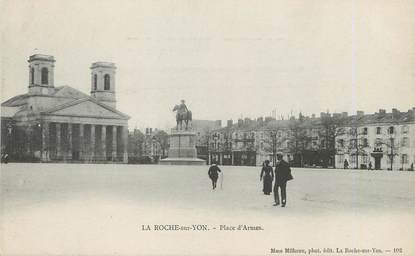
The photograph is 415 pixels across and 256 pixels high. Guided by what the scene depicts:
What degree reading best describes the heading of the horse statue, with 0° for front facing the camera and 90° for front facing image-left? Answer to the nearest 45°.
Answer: approximately 45°

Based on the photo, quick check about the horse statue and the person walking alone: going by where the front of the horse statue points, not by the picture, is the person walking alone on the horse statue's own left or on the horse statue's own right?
on the horse statue's own left
